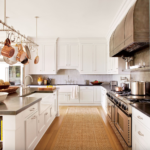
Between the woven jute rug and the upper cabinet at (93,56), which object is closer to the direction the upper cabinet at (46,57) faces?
the woven jute rug

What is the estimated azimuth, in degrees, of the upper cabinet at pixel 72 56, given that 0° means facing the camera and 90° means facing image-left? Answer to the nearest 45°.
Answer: approximately 0°
